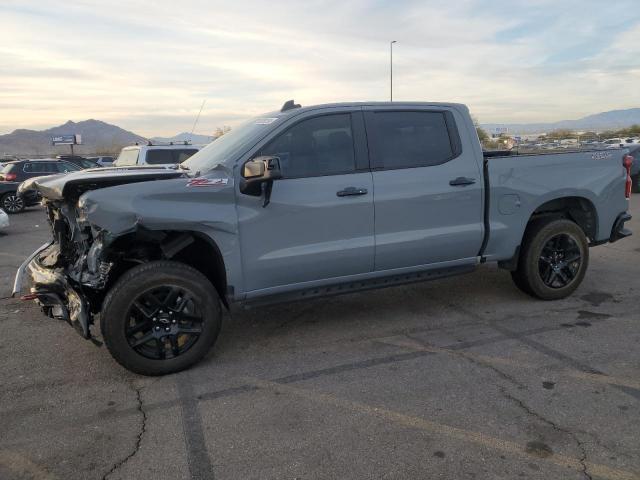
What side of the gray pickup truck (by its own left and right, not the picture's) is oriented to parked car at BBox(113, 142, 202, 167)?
right

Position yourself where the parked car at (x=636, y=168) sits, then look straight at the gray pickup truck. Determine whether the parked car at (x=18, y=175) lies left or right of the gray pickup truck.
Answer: right

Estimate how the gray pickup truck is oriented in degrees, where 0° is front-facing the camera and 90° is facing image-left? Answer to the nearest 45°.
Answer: approximately 45°

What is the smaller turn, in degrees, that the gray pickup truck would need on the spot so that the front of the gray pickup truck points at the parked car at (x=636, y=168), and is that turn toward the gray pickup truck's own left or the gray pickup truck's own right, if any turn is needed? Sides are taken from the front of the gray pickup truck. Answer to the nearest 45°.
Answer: approximately 180°

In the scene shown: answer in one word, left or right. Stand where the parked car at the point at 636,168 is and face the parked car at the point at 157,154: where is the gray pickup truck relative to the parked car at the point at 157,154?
left
